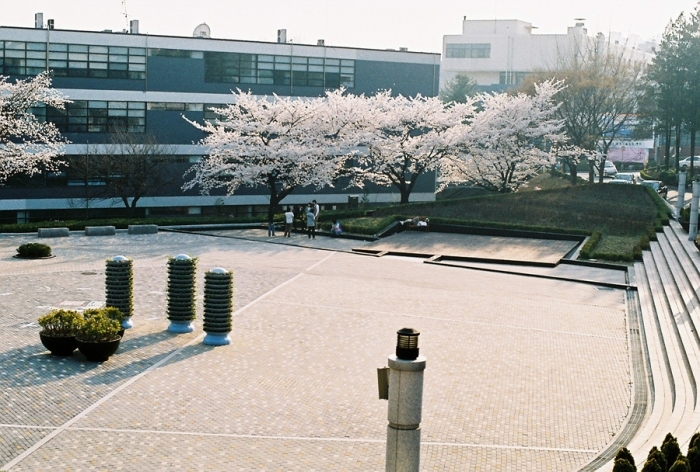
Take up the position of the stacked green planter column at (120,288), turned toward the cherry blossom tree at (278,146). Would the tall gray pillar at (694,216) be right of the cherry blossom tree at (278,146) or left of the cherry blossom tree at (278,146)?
right

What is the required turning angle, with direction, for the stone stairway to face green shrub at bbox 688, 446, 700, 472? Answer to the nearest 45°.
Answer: approximately 90° to its left

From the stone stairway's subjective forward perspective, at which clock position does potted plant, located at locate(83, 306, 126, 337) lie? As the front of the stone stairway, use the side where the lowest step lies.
The potted plant is roughly at 11 o'clock from the stone stairway.

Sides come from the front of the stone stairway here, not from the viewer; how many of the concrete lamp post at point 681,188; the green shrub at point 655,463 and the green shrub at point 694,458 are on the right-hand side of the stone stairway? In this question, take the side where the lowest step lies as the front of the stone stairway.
1

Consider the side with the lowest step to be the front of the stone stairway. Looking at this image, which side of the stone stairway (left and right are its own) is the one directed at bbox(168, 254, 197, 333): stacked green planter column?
front

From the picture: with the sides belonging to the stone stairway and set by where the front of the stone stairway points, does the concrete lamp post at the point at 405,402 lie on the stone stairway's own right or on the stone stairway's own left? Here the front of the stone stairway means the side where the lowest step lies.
on the stone stairway's own left

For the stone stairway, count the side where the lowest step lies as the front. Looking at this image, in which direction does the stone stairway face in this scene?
to the viewer's left

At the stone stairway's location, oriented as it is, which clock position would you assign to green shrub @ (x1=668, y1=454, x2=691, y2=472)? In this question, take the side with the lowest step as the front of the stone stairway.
The green shrub is roughly at 9 o'clock from the stone stairway.

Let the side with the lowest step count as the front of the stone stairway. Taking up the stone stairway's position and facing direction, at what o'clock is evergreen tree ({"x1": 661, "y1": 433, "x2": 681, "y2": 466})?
The evergreen tree is roughly at 9 o'clock from the stone stairway.

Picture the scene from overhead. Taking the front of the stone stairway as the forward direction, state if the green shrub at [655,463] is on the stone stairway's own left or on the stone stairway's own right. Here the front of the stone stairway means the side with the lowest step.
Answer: on the stone stairway's own left

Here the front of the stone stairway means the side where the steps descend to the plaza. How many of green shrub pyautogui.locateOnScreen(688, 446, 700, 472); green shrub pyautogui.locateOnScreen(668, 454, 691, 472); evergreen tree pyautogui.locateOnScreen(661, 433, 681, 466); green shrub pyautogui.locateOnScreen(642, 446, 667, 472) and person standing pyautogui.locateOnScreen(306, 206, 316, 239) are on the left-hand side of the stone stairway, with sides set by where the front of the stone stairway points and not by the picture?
4

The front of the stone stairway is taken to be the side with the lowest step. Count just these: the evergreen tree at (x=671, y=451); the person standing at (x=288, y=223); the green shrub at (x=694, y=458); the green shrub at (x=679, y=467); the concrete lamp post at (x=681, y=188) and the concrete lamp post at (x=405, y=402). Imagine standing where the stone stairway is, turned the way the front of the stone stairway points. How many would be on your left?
4

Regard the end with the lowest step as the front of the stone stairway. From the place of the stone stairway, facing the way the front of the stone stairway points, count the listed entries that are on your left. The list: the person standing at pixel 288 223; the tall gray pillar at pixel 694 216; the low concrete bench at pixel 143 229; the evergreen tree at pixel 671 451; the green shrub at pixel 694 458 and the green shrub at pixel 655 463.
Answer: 3

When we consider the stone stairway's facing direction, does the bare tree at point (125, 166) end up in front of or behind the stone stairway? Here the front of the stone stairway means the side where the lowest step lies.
in front

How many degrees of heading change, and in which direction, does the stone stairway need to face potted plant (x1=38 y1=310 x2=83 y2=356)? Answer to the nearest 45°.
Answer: approximately 45° to its left

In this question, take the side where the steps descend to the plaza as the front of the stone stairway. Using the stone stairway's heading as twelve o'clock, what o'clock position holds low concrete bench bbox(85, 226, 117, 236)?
The low concrete bench is roughly at 1 o'clock from the stone stairway.

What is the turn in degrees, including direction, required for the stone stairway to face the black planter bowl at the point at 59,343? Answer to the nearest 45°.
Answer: approximately 45° to its left

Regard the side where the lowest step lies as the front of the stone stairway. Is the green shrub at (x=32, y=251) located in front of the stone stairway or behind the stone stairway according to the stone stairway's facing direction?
in front
